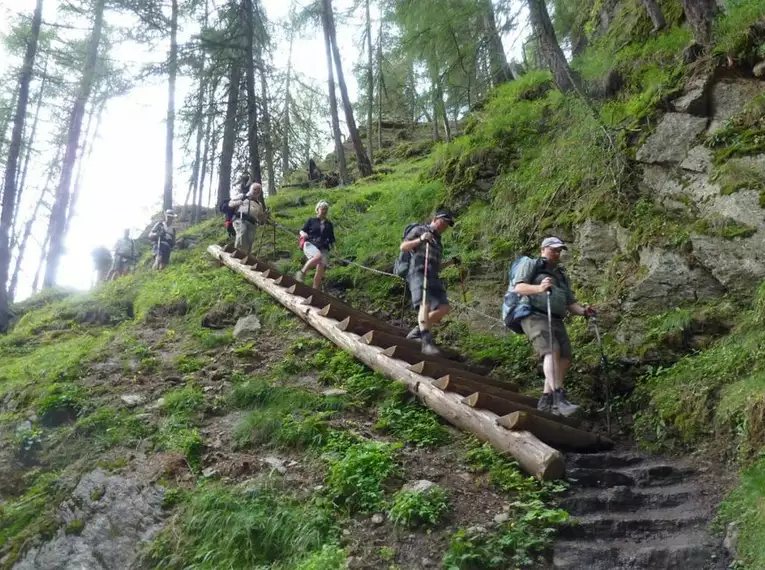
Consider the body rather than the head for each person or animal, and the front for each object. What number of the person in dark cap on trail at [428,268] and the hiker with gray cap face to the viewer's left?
0

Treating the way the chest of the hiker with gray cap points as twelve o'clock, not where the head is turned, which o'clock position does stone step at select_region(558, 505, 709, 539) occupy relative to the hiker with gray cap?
The stone step is roughly at 1 o'clock from the hiker with gray cap.

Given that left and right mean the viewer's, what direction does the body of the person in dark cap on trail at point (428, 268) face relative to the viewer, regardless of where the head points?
facing the viewer and to the right of the viewer

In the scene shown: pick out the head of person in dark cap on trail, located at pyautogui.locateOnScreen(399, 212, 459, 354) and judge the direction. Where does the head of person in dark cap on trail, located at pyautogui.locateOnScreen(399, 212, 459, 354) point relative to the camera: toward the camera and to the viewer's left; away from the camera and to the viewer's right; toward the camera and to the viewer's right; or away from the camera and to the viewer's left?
toward the camera and to the viewer's right

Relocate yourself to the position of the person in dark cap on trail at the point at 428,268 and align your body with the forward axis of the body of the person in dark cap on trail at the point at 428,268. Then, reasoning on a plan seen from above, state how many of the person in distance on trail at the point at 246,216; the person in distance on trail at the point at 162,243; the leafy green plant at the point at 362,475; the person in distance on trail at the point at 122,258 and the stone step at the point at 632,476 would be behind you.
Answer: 3

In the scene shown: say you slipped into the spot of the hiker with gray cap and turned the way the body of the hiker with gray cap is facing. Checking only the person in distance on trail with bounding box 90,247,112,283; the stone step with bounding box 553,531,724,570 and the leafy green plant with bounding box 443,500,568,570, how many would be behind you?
1

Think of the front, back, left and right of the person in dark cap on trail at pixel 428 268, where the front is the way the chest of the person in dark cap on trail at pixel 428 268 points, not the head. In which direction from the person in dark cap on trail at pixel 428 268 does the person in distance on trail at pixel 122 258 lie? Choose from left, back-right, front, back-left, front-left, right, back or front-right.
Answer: back

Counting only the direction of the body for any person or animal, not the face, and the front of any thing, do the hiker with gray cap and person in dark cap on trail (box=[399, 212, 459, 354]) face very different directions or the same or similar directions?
same or similar directions

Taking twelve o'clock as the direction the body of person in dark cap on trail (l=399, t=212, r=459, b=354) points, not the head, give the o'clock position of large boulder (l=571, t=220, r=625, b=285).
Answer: The large boulder is roughly at 10 o'clock from the person in dark cap on trail.

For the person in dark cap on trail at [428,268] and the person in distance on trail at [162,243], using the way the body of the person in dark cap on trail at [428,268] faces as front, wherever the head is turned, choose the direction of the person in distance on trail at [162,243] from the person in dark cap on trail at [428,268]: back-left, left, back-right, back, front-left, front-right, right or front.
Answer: back

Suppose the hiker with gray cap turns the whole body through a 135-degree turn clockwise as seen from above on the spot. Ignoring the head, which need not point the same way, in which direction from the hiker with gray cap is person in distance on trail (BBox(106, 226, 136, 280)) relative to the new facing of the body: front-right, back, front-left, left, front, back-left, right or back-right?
front-right

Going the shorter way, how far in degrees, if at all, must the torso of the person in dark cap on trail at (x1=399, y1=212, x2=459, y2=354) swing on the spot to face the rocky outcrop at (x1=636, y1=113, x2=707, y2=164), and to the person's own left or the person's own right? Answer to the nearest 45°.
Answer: approximately 45° to the person's own left

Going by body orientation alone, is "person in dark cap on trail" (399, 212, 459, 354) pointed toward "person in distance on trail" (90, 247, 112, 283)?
no

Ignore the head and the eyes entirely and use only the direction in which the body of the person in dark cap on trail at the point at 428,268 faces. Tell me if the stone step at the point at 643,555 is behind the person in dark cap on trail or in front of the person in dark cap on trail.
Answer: in front

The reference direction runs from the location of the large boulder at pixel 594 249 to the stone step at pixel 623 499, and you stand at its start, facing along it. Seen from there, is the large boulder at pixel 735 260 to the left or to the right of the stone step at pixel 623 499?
left

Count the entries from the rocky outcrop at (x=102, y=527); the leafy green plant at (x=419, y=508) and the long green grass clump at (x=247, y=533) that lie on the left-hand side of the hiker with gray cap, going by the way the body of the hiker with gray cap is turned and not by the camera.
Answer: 0

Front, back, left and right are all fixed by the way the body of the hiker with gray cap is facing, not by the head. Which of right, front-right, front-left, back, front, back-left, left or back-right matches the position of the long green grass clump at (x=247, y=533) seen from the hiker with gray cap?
right
